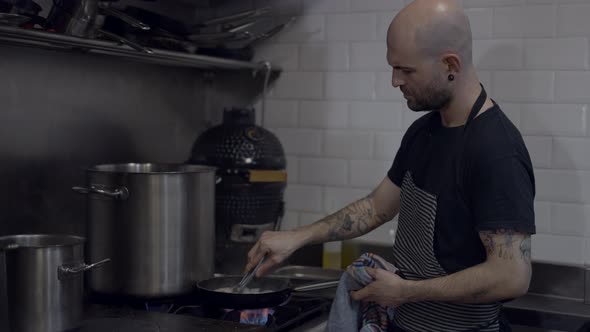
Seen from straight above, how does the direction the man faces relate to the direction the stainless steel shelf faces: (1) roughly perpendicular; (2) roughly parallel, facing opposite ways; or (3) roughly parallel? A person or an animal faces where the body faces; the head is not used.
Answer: roughly perpendicular

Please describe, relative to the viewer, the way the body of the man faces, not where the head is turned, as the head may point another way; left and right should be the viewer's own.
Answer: facing the viewer and to the left of the viewer

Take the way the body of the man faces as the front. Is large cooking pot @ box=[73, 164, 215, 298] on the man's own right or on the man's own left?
on the man's own right

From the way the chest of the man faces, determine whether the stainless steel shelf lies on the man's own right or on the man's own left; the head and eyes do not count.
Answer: on the man's own right

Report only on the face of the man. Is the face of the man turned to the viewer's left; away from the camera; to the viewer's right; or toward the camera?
to the viewer's left

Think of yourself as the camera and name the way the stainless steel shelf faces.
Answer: facing the viewer and to the right of the viewer

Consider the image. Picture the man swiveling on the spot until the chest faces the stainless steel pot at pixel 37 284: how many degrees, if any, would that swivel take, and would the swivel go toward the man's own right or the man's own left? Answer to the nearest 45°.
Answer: approximately 45° to the man's own right

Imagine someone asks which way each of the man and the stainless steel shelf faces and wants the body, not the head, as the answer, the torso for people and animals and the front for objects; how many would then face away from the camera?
0
